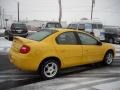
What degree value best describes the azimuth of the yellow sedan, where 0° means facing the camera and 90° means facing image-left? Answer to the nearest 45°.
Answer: approximately 225°
